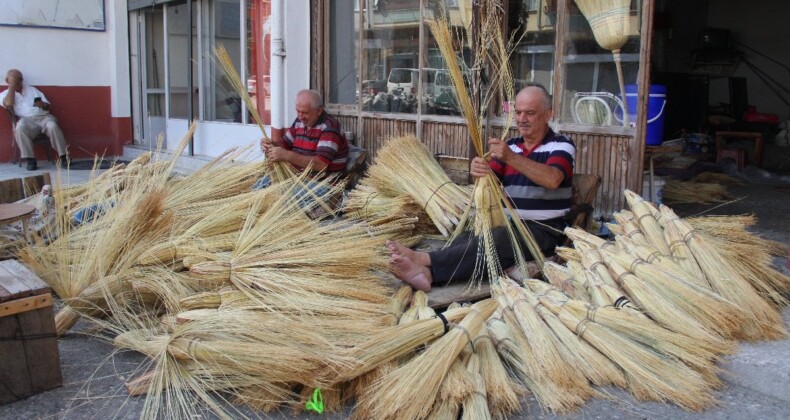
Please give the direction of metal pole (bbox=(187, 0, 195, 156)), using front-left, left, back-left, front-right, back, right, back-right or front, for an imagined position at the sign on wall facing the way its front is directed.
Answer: front-left

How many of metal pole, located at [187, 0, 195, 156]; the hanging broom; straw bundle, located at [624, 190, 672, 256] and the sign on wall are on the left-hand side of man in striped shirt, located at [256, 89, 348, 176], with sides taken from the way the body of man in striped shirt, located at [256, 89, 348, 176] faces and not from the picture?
2

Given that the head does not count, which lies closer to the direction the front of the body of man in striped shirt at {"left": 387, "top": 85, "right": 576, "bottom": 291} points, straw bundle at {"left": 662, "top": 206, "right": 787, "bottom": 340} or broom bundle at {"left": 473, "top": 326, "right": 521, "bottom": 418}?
the broom bundle

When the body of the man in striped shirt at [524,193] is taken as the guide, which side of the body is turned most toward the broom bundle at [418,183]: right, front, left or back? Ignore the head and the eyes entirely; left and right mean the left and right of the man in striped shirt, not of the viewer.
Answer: right

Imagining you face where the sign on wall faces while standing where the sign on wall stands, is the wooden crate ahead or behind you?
ahead

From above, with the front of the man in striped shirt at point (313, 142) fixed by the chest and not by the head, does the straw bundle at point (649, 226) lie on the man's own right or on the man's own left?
on the man's own left

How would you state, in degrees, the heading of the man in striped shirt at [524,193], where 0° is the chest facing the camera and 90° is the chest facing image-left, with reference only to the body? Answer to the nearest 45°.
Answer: approximately 45°

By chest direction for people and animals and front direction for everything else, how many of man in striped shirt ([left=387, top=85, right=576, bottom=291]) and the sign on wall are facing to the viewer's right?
0

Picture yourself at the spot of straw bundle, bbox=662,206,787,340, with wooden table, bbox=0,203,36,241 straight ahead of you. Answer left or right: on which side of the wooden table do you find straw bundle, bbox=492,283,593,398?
left

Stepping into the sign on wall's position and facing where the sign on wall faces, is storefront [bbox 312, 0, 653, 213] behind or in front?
in front

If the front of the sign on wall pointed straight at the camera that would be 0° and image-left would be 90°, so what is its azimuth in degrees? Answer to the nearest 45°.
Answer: approximately 0°
